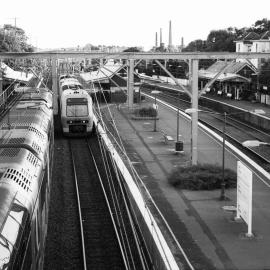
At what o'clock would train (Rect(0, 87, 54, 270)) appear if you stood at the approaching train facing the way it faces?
The train is roughly at 12 o'clock from the approaching train.

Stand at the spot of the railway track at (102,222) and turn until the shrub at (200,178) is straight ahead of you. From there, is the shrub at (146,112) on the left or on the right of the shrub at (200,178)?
left

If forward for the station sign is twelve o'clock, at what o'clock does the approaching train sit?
The approaching train is roughly at 2 o'clock from the station sign.

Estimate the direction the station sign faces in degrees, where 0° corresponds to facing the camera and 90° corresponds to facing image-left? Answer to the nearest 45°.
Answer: approximately 90°

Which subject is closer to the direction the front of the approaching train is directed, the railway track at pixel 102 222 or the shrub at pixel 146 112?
the railway track

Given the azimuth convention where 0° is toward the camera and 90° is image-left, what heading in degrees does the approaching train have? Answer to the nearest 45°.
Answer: approximately 0°

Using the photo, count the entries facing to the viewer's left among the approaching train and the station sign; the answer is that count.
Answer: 1

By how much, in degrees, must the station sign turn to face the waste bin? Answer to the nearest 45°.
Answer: approximately 90° to its right

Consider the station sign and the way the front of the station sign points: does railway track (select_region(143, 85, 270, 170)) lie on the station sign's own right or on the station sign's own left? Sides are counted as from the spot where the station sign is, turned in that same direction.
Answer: on the station sign's own right

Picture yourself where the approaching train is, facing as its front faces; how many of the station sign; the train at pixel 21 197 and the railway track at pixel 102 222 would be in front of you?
3

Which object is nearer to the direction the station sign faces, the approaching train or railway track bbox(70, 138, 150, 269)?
the railway track

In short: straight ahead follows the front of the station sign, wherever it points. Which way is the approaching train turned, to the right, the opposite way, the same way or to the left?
to the left
